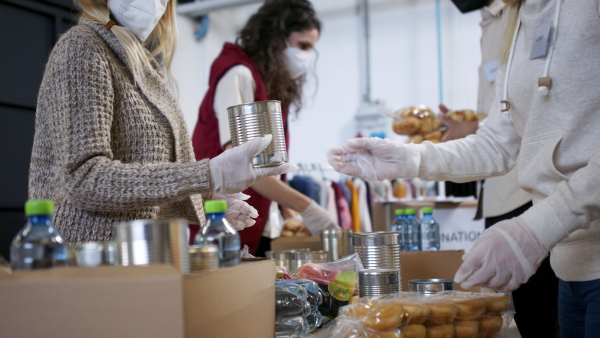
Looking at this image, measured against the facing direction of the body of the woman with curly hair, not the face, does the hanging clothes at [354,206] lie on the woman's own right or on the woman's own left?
on the woman's own left

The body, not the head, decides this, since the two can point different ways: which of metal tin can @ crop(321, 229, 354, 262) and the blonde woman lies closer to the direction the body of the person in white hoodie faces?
the blonde woman

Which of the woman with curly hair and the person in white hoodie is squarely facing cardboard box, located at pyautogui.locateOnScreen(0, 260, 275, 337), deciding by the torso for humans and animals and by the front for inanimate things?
the person in white hoodie

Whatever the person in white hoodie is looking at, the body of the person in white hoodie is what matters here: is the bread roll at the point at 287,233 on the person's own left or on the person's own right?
on the person's own right

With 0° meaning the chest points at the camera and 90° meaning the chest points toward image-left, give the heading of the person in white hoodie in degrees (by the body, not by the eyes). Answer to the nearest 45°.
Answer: approximately 45°

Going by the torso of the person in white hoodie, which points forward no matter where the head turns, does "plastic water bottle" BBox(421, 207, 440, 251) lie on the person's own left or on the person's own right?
on the person's own right
